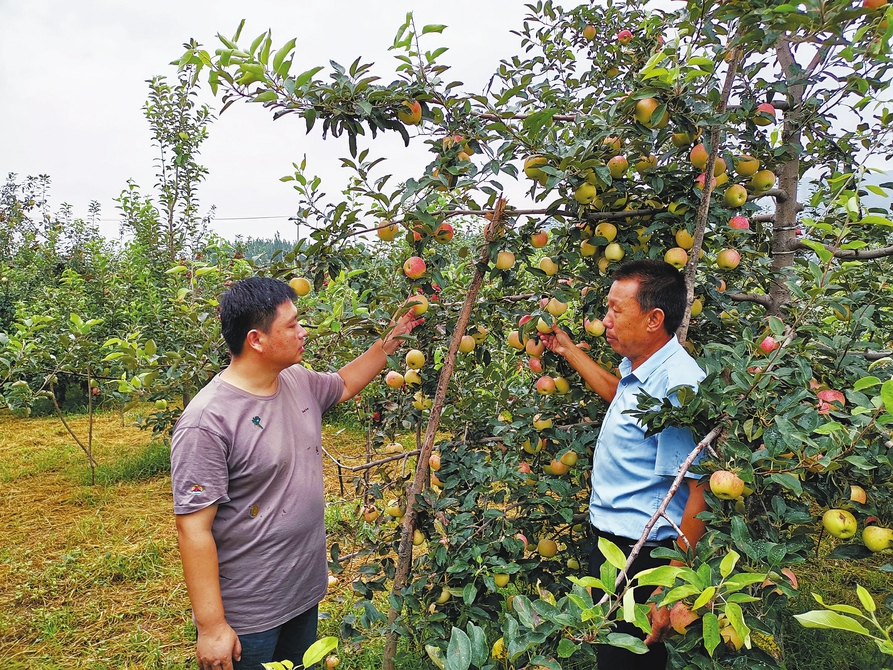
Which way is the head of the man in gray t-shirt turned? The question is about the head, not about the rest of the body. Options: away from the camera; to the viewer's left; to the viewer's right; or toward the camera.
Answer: to the viewer's right

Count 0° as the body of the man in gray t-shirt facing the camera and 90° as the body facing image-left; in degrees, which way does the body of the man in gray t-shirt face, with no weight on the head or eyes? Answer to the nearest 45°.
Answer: approximately 315°

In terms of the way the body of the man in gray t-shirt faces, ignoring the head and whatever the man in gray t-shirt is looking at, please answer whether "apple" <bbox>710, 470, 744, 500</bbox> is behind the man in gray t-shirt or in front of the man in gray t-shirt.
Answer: in front

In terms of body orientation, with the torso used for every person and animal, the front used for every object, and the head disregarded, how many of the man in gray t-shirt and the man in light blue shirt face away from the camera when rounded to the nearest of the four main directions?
0

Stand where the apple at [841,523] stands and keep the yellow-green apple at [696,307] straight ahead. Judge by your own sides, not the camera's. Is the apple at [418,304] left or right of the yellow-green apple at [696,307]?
left

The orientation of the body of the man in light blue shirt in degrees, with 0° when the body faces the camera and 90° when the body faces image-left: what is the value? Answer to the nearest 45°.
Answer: approximately 45°

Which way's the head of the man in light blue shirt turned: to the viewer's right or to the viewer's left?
to the viewer's left
